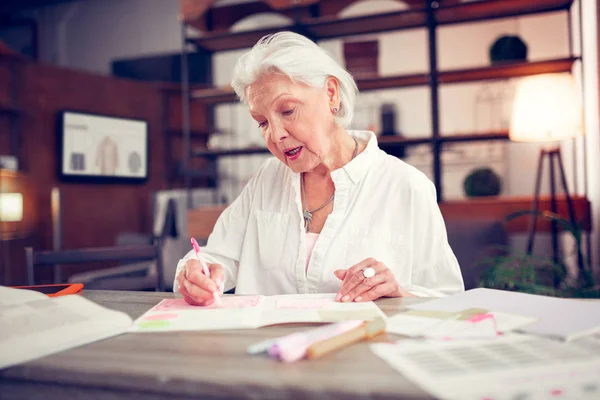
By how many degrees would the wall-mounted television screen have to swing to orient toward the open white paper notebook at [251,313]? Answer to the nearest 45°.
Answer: approximately 45° to its right

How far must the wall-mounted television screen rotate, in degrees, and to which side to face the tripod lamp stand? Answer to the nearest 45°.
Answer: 0° — it already faces it

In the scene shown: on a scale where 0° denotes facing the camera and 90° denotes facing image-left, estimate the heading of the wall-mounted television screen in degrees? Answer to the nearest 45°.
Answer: approximately 315°
